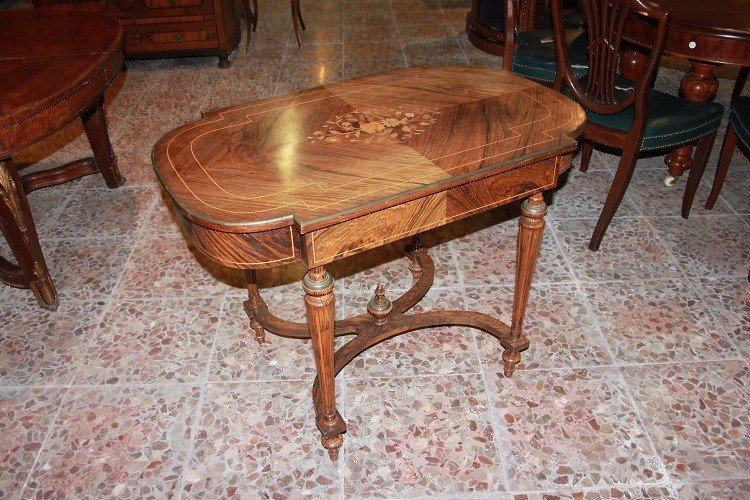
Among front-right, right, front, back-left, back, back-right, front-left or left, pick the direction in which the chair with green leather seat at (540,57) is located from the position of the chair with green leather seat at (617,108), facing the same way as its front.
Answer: left

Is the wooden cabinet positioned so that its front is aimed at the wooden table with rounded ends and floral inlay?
yes

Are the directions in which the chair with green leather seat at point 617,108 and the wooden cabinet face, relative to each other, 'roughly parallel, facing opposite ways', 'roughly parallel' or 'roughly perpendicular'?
roughly perpendicular

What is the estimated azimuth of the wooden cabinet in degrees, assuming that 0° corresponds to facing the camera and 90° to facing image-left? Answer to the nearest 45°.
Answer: approximately 0°

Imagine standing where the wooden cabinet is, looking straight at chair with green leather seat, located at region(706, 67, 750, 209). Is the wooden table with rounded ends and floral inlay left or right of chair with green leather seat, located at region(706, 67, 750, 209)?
right

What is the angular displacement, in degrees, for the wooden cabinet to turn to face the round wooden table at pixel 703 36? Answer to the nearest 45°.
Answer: approximately 45° to its left

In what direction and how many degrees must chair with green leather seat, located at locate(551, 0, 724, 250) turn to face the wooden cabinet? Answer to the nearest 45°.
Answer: approximately 135° to its left

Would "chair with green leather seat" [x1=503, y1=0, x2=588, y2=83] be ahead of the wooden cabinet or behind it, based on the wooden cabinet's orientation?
ahead

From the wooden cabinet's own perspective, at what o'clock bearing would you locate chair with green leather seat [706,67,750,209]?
The chair with green leather seat is roughly at 11 o'clock from the wooden cabinet.

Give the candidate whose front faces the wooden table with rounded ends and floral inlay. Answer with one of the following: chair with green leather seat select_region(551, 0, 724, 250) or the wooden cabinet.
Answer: the wooden cabinet

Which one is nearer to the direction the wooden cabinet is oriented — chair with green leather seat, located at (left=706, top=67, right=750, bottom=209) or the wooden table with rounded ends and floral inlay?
the wooden table with rounded ends and floral inlay
